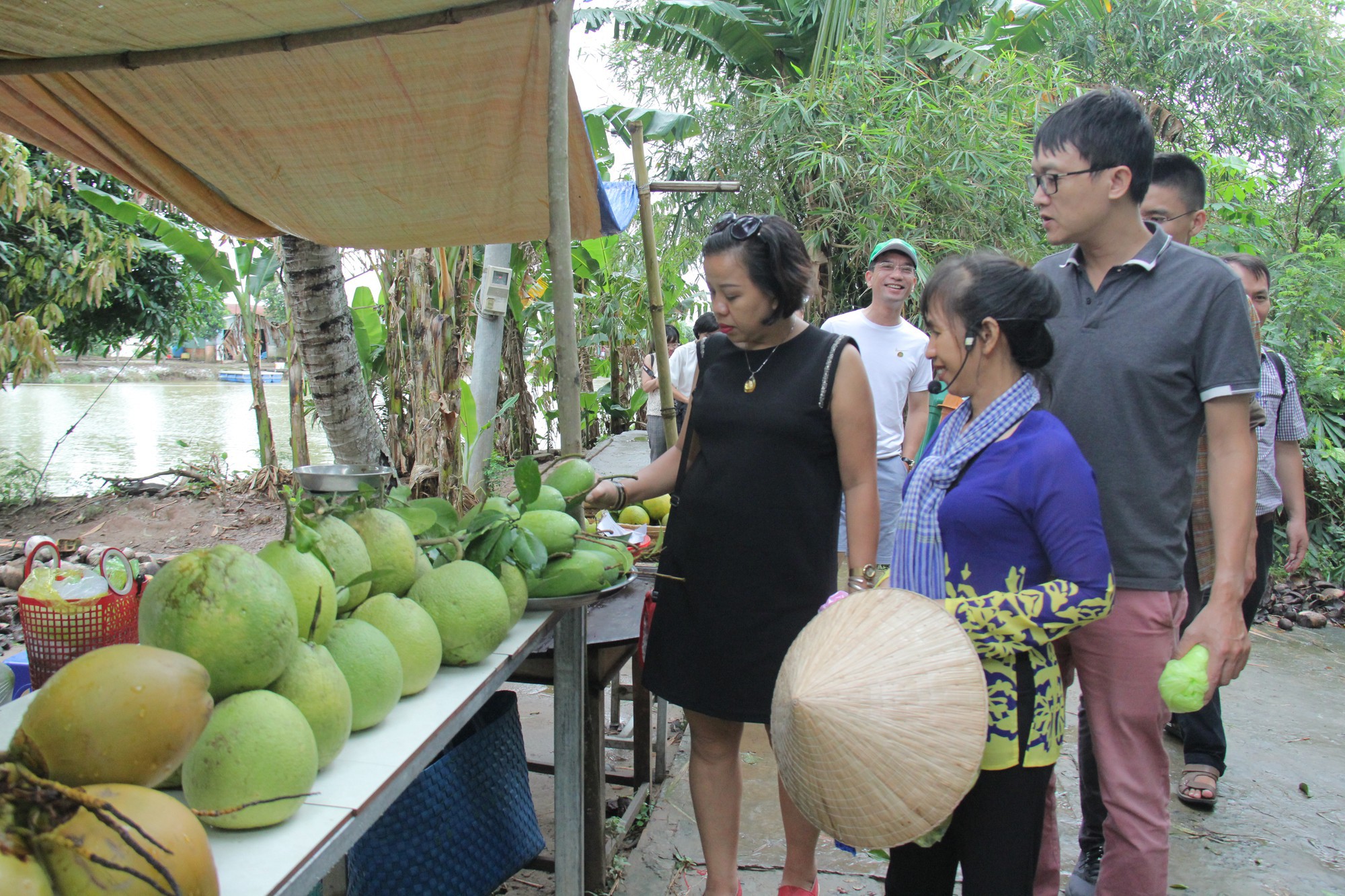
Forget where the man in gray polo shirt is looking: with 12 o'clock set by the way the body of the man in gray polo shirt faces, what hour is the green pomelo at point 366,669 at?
The green pomelo is roughly at 12 o'clock from the man in gray polo shirt.

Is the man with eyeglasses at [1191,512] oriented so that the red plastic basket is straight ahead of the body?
yes

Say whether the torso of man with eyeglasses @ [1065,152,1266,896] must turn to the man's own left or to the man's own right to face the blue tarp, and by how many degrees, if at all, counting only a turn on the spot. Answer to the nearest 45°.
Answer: approximately 45° to the man's own right

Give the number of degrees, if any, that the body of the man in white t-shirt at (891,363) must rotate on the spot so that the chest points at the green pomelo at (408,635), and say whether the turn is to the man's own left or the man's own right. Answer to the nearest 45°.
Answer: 0° — they already face it

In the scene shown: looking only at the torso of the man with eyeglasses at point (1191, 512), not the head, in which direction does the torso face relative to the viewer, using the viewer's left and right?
facing the viewer and to the left of the viewer

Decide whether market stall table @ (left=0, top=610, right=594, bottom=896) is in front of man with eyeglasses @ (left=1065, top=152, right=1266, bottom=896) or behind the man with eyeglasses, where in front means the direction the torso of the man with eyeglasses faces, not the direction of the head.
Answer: in front

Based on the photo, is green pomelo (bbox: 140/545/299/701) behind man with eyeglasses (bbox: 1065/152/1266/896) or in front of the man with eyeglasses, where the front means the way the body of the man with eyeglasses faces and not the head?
in front

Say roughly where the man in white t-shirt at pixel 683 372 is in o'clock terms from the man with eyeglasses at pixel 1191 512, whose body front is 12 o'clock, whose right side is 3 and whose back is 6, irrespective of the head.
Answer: The man in white t-shirt is roughly at 3 o'clock from the man with eyeglasses.

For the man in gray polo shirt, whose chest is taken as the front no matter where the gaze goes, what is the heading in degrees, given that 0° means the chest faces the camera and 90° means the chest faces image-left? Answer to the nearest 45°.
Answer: approximately 45°

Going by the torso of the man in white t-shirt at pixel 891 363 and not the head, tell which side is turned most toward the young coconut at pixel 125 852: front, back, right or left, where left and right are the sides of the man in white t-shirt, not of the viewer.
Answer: front

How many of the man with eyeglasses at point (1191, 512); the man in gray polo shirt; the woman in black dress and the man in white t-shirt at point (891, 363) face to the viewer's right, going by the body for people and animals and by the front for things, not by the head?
0

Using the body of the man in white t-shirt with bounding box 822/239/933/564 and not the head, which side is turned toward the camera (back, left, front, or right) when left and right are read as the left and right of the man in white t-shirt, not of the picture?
front

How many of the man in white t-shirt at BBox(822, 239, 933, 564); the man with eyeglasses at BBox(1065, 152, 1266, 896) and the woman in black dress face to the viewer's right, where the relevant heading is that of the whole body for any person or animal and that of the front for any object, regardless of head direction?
0

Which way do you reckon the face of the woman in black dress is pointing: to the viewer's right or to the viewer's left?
to the viewer's left
